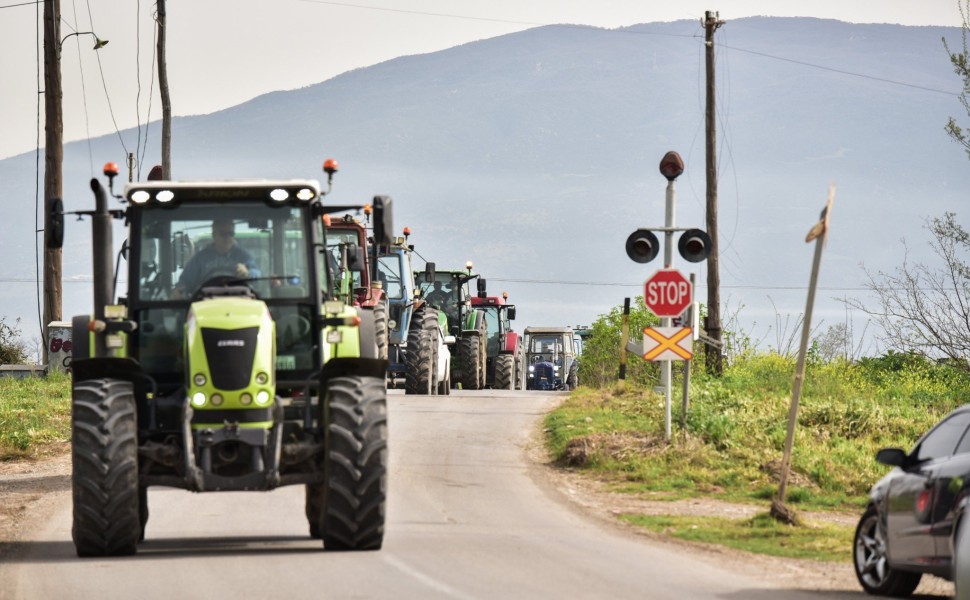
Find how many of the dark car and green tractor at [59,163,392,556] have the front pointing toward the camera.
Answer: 1

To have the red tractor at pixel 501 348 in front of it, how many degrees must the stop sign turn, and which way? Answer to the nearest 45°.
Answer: approximately 180°

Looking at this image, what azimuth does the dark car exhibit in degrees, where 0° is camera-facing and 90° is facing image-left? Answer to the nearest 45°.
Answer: approximately 135°

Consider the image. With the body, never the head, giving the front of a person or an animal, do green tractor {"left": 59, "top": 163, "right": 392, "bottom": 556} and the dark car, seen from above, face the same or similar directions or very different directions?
very different directions

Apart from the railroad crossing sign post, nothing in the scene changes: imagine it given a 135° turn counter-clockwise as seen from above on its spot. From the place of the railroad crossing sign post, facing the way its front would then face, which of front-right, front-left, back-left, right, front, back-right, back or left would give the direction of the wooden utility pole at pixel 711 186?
front-left

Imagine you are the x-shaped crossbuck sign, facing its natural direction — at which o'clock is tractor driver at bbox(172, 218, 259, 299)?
The tractor driver is roughly at 1 o'clock from the x-shaped crossbuck sign.

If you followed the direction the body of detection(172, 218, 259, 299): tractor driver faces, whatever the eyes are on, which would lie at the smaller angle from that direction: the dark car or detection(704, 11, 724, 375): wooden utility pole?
the dark car

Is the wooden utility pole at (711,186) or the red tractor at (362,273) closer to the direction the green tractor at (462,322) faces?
the red tractor
